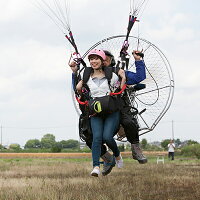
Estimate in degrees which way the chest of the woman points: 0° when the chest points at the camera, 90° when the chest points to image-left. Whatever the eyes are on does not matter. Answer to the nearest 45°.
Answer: approximately 45°

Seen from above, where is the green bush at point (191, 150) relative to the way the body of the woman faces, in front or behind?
behind
